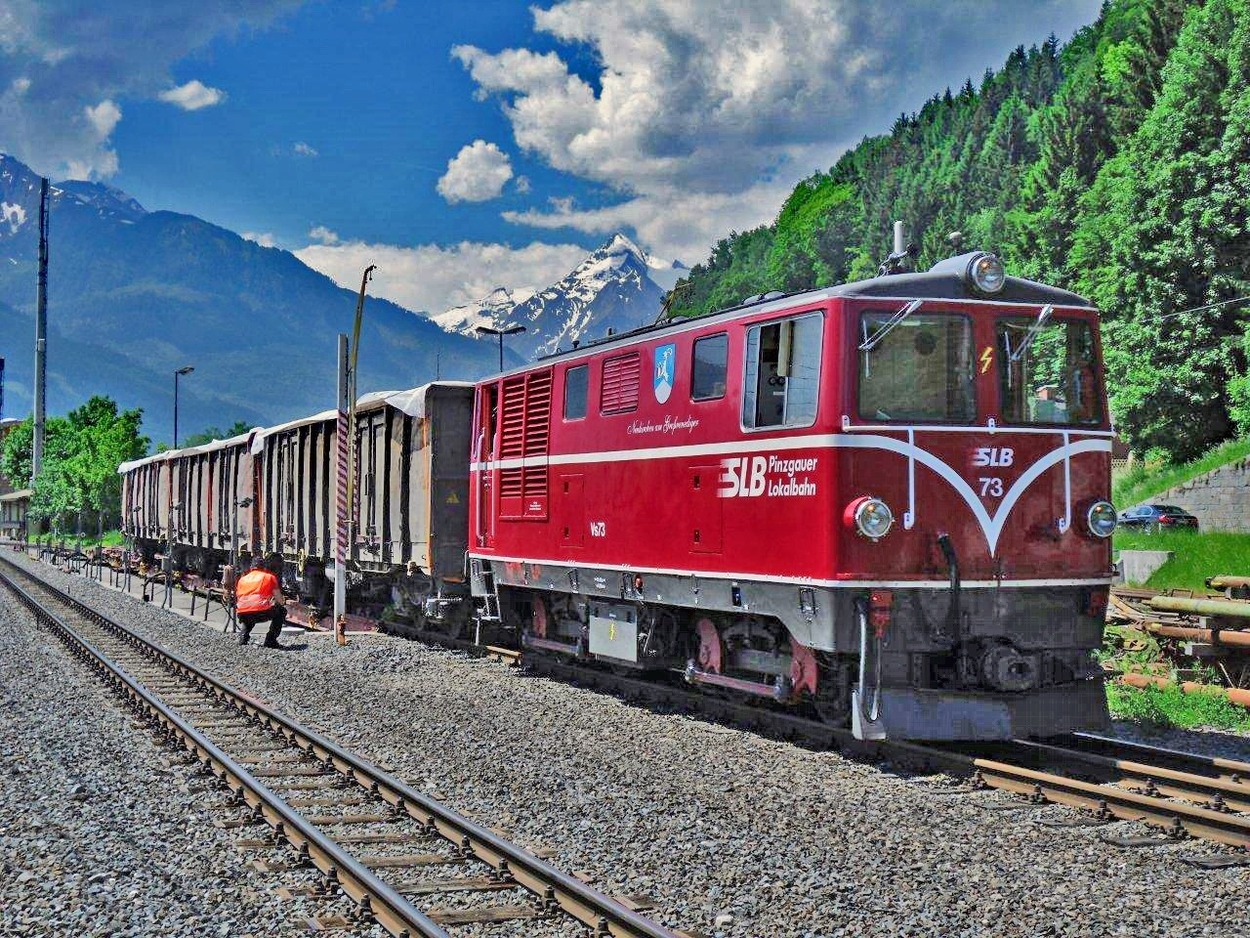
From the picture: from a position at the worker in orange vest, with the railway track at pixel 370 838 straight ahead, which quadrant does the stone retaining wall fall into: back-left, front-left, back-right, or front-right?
back-left

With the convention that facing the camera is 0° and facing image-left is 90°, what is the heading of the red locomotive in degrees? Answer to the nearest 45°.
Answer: approximately 315°

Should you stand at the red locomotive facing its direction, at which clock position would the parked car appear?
The parked car is roughly at 8 o'clock from the red locomotive.

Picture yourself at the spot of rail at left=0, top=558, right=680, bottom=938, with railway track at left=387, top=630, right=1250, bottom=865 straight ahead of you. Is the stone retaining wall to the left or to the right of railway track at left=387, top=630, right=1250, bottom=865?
left

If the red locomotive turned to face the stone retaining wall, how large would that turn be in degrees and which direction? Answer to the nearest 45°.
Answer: approximately 135° to its left

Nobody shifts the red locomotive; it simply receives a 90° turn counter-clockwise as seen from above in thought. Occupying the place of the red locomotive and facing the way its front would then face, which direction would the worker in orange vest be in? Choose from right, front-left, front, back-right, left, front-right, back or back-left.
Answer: left

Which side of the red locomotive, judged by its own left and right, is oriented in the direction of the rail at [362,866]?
right
